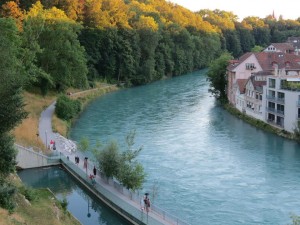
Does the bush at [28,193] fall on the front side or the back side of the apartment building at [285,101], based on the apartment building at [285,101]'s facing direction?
on the front side

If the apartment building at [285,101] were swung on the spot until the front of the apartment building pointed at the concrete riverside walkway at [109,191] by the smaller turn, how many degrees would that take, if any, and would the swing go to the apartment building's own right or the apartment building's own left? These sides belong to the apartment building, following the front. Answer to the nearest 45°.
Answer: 0° — it already faces it

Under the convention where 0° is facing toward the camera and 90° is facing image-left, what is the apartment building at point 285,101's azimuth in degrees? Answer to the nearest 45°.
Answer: approximately 45°

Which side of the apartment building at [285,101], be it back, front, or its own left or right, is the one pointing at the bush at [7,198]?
front

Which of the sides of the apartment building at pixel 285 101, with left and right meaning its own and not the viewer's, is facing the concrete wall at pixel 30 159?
front
